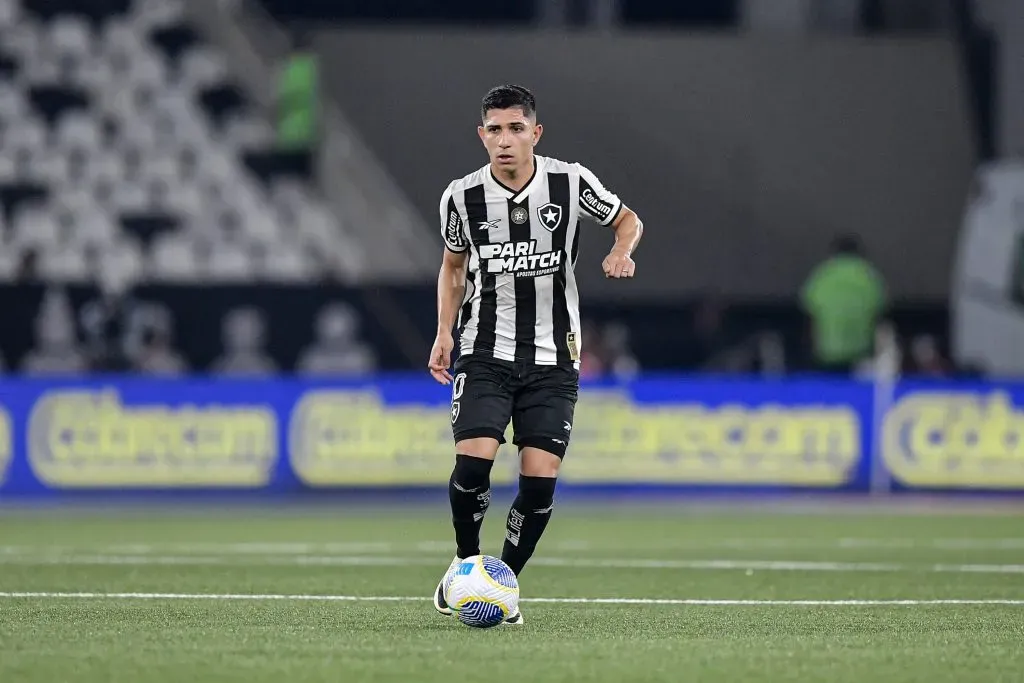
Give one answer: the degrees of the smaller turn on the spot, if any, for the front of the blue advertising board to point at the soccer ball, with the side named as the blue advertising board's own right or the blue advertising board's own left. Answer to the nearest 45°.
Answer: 0° — it already faces it

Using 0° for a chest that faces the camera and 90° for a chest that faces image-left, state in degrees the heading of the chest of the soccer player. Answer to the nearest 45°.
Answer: approximately 0°

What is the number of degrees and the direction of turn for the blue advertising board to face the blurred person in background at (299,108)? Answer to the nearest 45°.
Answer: approximately 180°

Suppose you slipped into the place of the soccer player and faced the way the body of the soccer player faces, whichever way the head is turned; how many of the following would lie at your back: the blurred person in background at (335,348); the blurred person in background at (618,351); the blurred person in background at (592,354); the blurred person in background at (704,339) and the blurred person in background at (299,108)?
5

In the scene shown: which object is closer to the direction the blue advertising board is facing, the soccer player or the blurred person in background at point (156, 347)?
the soccer player

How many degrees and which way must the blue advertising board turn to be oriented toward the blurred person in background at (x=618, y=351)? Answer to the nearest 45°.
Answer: approximately 135° to its left

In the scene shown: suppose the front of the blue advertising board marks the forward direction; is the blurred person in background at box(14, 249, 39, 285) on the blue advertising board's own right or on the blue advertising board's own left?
on the blue advertising board's own right

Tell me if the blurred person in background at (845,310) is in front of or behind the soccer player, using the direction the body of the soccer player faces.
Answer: behind

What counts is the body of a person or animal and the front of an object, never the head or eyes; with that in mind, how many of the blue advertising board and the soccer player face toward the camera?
2

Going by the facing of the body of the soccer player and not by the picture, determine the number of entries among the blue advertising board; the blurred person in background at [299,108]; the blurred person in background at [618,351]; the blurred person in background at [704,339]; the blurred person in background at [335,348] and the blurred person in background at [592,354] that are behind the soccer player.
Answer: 6

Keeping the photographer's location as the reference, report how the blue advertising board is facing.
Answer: facing the viewer

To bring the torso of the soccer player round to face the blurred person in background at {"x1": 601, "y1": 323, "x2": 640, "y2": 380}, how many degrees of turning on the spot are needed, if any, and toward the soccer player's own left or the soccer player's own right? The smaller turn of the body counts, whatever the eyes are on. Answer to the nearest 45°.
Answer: approximately 180°
